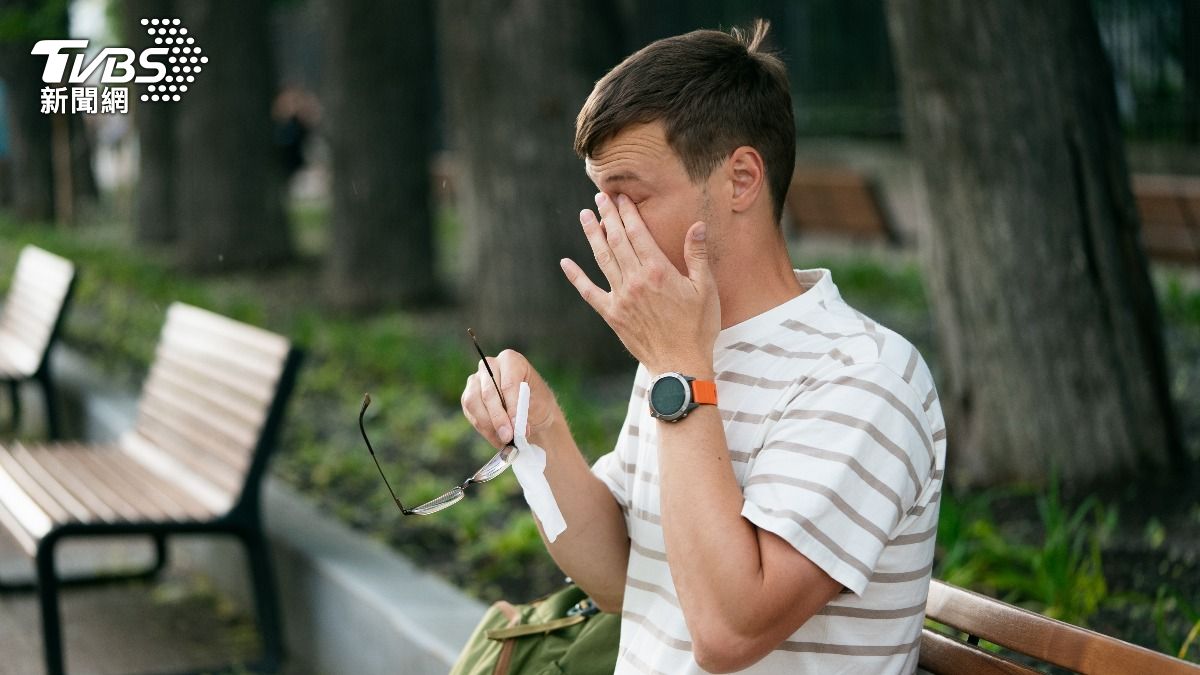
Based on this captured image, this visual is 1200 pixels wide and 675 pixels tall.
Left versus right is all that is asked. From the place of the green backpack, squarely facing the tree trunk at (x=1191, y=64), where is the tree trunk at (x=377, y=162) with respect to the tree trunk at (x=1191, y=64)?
left

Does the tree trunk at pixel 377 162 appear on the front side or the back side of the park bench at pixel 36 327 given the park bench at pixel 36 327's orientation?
on the back side

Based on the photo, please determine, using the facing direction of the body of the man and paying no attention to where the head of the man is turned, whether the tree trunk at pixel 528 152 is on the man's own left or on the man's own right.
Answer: on the man's own right

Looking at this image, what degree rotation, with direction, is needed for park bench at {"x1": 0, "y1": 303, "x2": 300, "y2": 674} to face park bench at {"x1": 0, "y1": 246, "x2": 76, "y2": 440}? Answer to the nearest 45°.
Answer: approximately 135° to its right

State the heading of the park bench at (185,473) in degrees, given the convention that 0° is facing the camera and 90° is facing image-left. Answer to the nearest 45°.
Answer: approximately 45°

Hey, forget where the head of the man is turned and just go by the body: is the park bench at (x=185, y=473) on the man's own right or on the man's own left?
on the man's own right
